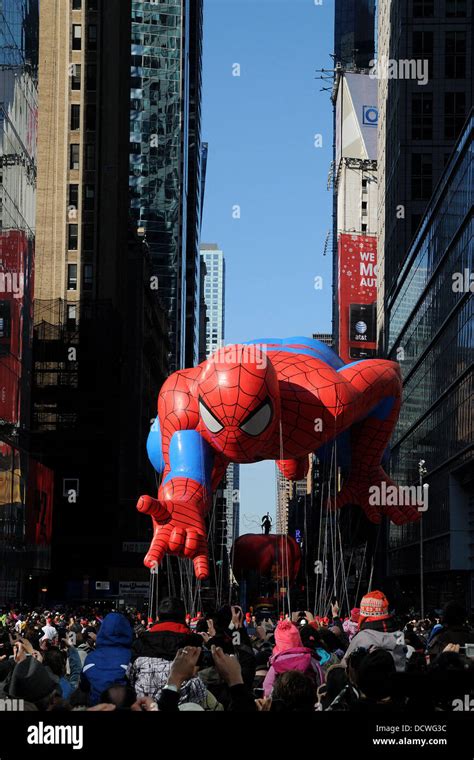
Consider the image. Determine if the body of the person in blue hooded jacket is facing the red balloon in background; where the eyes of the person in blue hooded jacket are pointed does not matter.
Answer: yes

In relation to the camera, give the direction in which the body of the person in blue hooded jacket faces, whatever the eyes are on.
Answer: away from the camera

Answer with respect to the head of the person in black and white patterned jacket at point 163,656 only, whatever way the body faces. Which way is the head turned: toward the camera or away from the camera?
away from the camera
